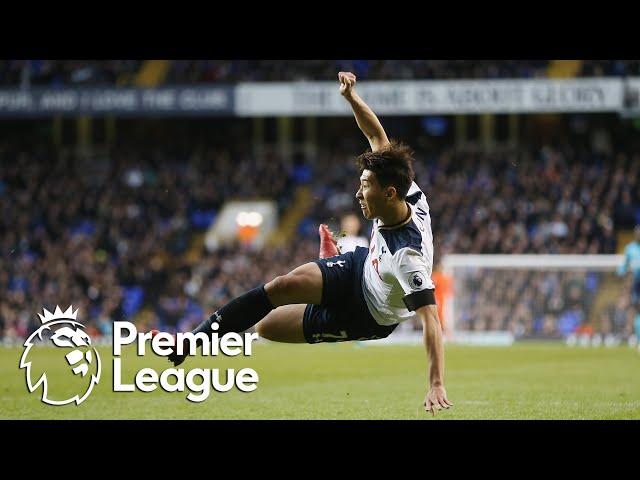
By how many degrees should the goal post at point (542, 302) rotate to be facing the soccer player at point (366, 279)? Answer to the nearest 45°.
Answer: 0° — it already faces them
